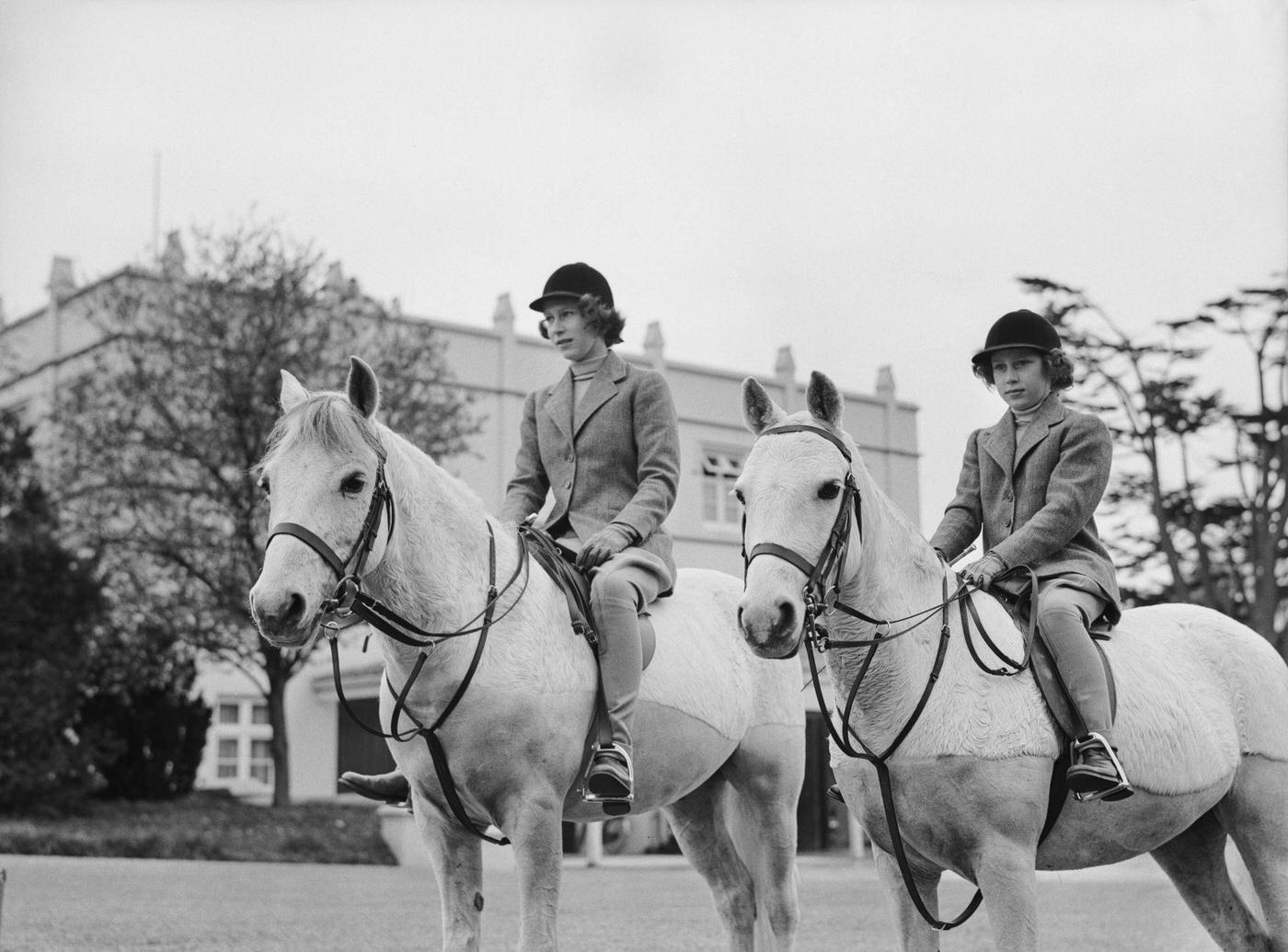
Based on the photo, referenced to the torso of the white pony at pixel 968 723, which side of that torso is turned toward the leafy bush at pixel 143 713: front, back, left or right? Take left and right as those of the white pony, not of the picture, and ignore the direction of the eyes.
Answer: right

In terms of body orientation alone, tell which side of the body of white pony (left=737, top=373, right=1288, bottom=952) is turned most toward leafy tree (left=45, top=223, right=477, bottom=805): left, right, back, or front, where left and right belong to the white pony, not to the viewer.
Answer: right

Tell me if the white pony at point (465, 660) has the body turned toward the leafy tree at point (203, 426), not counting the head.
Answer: no

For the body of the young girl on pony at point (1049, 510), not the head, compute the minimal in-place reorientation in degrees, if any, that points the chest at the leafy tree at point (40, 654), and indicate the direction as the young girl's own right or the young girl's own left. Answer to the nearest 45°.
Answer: approximately 90° to the young girl's own right

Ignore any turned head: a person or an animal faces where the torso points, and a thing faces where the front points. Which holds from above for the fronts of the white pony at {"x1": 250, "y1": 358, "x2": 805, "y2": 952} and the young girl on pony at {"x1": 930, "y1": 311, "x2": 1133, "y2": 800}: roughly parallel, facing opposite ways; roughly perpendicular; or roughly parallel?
roughly parallel

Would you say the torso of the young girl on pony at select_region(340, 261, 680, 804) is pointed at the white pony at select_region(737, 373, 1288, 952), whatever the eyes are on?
no

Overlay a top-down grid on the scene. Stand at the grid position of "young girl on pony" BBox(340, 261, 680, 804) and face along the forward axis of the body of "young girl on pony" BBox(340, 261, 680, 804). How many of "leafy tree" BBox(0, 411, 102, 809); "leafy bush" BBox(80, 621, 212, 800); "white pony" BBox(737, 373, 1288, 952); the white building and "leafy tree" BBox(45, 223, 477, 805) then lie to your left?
1

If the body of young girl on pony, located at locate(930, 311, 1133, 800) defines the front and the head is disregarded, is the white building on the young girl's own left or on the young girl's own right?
on the young girl's own right

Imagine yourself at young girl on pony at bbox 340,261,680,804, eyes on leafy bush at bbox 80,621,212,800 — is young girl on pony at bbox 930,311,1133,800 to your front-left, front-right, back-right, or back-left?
back-right

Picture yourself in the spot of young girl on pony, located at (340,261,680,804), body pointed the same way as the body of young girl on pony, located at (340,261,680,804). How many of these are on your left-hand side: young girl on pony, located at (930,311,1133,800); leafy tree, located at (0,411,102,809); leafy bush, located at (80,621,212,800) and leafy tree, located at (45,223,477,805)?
1

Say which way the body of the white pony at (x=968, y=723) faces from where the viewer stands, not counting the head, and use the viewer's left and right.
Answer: facing the viewer and to the left of the viewer

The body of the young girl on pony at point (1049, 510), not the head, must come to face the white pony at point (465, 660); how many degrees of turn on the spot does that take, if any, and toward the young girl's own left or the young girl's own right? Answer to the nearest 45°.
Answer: approximately 45° to the young girl's own right

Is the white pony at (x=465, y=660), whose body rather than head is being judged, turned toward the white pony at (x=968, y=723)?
no

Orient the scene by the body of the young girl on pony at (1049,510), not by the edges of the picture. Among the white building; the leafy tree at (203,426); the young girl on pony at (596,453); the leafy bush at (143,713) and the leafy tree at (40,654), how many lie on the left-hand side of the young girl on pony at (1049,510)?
0

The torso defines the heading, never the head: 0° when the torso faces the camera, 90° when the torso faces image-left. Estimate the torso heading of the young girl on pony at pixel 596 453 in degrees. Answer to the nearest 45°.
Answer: approximately 45°

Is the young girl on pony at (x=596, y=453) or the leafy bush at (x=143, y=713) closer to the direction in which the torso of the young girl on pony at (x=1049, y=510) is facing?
the young girl on pony

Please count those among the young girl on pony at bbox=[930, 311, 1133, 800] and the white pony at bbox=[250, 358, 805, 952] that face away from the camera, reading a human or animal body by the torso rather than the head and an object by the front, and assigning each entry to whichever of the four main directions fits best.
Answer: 0

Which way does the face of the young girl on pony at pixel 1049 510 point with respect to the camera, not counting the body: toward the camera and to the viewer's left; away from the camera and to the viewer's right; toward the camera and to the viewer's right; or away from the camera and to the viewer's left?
toward the camera and to the viewer's left

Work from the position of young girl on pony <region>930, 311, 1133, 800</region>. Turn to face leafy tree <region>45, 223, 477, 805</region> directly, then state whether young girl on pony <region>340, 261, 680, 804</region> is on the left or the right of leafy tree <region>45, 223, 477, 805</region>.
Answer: left
